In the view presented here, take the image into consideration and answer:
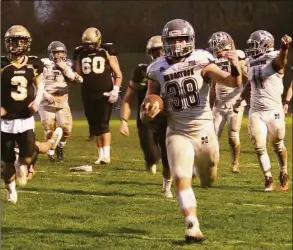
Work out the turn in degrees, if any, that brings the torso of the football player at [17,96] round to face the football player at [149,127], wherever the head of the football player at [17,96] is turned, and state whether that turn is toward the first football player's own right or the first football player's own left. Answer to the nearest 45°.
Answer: approximately 90° to the first football player's own left

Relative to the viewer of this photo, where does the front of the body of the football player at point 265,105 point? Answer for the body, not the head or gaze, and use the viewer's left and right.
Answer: facing the viewer and to the left of the viewer

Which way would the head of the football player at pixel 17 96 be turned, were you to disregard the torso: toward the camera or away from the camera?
toward the camera

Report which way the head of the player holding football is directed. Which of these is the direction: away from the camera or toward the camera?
toward the camera

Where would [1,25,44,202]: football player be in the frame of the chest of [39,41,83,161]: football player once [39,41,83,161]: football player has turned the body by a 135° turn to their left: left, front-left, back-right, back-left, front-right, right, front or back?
back-right

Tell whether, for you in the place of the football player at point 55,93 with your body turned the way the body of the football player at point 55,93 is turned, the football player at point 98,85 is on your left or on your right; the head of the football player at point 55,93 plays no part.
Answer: on your left

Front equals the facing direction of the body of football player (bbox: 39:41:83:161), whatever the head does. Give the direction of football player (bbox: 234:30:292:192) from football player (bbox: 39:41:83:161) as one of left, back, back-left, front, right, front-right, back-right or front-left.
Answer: front-left

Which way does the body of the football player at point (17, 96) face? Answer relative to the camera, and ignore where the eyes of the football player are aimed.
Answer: toward the camera

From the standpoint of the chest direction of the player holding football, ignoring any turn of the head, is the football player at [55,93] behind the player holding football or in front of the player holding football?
behind

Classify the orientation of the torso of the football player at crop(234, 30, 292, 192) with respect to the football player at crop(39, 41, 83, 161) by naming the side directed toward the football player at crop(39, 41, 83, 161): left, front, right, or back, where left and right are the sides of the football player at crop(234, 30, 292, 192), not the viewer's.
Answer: right

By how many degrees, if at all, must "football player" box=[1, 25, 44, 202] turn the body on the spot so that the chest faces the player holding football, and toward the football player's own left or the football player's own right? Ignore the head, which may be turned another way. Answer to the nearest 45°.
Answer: approximately 45° to the football player's own left

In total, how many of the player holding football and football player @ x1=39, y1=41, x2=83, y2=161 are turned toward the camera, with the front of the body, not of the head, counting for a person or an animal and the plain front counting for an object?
2

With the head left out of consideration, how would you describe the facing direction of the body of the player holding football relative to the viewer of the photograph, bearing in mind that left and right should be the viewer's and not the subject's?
facing the viewer

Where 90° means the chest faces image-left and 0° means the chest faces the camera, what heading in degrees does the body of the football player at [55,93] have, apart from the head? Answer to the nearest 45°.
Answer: approximately 0°
